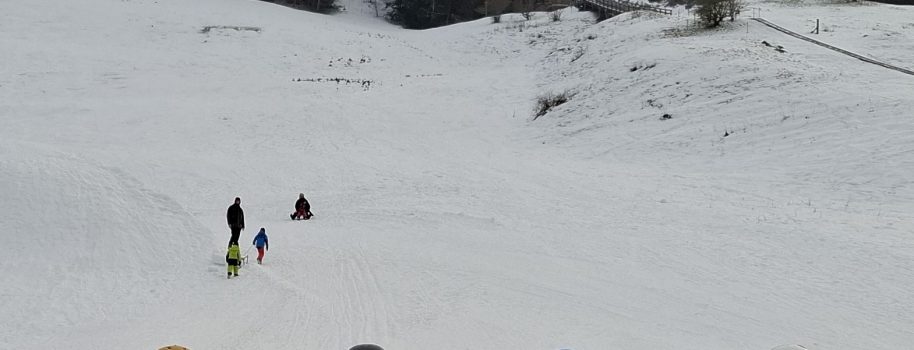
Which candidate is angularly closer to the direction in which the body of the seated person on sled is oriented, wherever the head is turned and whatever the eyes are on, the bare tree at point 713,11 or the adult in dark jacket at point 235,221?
the adult in dark jacket

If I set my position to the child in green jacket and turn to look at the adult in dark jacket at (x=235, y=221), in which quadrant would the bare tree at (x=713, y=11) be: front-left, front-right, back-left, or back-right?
front-right

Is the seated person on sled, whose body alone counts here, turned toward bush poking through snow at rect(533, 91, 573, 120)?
no

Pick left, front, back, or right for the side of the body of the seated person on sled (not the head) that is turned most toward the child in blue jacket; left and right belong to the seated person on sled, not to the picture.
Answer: front

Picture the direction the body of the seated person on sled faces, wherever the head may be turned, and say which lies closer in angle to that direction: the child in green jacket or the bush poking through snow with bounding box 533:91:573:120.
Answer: the child in green jacket

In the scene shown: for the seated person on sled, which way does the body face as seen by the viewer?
toward the camera

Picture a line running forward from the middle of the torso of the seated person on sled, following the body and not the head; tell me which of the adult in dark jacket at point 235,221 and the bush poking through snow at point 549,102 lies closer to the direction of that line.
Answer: the adult in dark jacket

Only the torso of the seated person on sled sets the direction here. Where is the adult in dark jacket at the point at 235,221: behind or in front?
in front

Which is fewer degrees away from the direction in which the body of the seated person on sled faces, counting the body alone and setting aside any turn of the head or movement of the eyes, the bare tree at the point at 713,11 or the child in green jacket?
the child in green jacket

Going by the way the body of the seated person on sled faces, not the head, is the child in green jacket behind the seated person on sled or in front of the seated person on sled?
in front

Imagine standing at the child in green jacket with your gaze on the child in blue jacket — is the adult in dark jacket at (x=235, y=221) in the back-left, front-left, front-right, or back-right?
front-left
